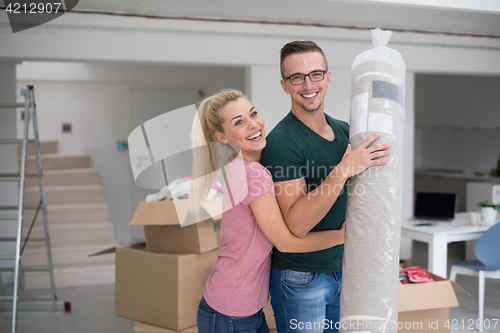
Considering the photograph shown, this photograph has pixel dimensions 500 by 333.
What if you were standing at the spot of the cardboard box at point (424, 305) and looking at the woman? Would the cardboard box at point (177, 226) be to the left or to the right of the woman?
right

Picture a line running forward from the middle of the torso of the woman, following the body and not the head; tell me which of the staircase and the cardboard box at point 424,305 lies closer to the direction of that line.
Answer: the cardboard box

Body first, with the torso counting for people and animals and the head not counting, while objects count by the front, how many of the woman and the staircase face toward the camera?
1

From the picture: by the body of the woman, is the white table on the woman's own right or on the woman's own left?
on the woman's own left

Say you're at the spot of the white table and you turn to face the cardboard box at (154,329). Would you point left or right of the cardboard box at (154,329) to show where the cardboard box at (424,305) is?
left

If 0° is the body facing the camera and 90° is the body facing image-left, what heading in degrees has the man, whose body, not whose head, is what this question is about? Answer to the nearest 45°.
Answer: approximately 315°

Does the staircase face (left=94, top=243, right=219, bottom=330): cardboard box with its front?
yes

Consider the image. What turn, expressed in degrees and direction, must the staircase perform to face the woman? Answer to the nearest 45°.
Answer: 0° — it already faces them
